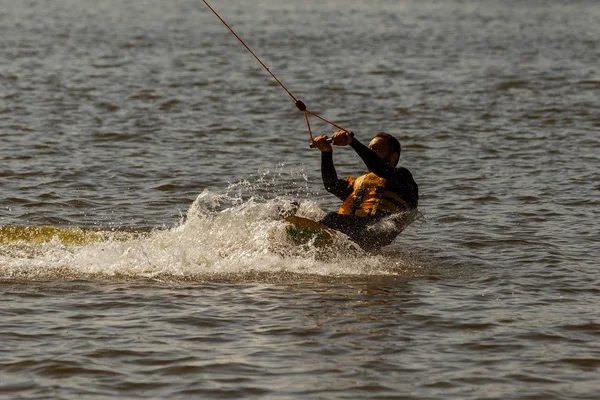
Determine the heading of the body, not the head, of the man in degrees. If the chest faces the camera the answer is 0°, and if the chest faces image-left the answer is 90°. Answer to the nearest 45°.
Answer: approximately 45°
